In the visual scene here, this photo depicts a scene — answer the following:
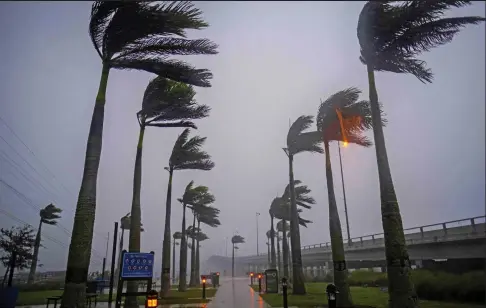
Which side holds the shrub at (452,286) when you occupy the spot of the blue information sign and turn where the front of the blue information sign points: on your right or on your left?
on your left

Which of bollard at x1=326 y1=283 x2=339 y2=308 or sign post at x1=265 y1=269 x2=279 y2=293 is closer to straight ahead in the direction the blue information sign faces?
the bollard

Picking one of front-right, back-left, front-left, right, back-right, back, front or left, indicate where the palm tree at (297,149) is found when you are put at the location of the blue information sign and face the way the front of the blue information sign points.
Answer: back-left

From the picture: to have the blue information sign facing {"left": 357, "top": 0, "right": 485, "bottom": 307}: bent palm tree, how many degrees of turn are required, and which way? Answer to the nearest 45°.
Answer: approximately 45° to its left

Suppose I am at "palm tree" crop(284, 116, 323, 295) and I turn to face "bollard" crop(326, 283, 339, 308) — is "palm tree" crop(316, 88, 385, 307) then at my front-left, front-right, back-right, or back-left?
front-left

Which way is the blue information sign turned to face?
toward the camera
